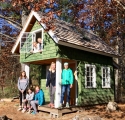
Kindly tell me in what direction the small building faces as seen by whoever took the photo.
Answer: facing the viewer and to the left of the viewer

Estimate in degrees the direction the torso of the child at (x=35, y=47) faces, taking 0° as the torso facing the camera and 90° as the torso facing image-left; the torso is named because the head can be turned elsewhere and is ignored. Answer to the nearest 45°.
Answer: approximately 45°

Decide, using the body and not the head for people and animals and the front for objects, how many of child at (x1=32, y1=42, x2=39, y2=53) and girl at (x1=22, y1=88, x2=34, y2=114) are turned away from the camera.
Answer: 0
